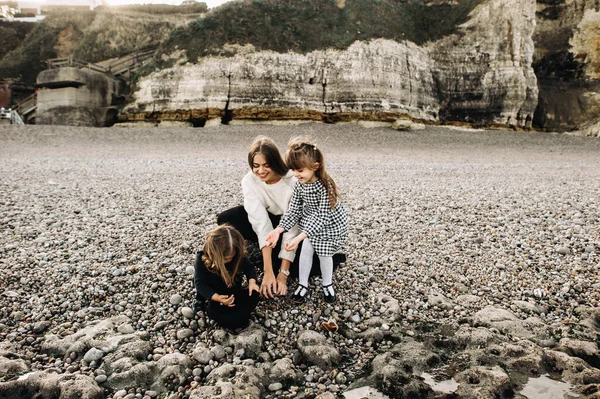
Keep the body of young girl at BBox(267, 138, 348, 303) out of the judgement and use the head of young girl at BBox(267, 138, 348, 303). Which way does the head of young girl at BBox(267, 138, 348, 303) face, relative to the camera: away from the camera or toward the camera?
toward the camera

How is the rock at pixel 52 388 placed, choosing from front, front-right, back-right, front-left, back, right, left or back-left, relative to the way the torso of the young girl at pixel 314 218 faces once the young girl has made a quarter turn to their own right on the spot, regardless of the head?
left

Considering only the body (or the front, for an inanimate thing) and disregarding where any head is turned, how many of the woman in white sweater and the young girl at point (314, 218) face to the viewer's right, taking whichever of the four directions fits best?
0

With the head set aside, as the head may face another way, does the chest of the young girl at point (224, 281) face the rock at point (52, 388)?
no

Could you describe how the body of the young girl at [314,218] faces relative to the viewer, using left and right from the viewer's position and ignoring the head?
facing the viewer and to the left of the viewer

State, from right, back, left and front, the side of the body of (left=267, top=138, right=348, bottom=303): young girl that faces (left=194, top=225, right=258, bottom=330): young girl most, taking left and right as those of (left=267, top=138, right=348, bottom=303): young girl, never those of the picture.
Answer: front

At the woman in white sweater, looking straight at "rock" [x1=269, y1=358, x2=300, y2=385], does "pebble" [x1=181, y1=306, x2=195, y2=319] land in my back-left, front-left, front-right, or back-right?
front-right

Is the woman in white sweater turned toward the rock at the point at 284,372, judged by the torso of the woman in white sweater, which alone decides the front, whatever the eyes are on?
yes

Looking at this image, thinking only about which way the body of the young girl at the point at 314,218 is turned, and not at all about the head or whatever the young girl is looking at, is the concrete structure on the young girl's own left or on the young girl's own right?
on the young girl's own right

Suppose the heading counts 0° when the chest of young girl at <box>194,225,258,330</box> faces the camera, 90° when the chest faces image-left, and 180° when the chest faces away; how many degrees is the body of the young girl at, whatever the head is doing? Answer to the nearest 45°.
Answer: approximately 315°

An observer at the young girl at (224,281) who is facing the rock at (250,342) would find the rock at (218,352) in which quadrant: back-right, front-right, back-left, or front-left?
front-right

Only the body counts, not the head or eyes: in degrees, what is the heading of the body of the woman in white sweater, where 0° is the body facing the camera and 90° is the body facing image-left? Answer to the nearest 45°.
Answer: approximately 0°
